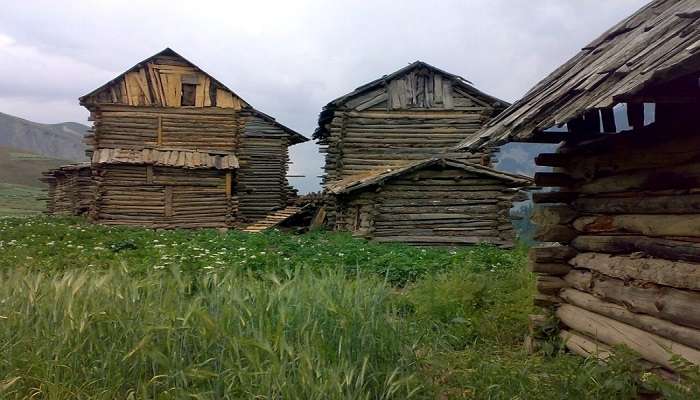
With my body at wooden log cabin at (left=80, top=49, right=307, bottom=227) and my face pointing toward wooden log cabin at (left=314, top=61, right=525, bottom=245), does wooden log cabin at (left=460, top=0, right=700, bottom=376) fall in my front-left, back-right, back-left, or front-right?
front-right

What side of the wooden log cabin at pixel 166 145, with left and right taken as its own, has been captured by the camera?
front

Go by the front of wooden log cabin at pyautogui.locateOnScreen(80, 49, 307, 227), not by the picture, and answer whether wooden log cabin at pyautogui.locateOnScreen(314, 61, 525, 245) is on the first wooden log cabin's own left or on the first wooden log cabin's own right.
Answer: on the first wooden log cabin's own left

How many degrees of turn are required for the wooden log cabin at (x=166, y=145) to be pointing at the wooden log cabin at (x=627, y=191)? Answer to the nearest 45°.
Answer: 0° — it already faces it

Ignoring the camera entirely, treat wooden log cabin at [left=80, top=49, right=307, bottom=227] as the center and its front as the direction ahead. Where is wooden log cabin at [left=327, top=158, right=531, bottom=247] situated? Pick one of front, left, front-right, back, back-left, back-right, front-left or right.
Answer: front-left

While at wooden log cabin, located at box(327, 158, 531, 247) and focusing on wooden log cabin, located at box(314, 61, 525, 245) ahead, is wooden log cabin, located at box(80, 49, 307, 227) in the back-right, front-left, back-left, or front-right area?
front-left

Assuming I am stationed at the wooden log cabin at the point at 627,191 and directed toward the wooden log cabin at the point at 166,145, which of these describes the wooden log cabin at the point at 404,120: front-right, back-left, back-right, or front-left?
front-right
